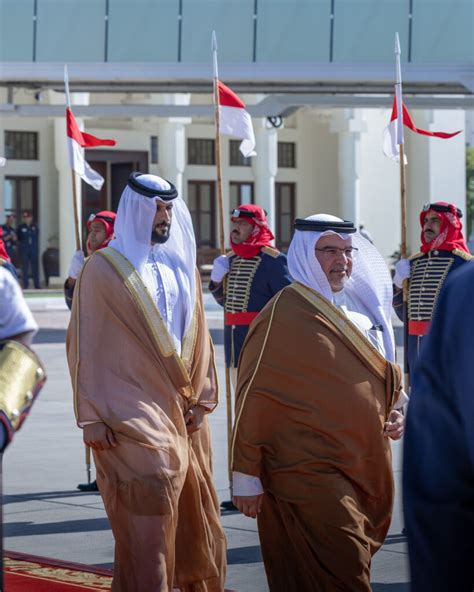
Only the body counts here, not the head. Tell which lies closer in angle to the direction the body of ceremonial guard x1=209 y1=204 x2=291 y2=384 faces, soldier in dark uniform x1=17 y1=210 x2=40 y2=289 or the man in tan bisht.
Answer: the man in tan bisht

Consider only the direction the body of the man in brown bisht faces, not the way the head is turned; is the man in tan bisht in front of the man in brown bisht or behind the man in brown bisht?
behind

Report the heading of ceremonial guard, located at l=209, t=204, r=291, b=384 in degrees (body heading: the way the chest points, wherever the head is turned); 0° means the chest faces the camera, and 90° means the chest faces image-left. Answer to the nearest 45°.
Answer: approximately 45°

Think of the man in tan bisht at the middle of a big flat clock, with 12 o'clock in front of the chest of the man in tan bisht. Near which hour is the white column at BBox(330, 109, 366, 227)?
The white column is roughly at 8 o'clock from the man in tan bisht.

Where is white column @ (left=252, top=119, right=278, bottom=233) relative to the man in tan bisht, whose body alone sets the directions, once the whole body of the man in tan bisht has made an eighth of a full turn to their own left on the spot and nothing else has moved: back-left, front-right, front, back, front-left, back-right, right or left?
left

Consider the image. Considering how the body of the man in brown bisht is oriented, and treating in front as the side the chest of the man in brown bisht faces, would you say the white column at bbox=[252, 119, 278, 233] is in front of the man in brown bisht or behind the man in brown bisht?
behind

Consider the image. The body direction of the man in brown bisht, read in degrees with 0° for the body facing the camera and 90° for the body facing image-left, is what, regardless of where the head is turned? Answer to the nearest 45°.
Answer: approximately 315°

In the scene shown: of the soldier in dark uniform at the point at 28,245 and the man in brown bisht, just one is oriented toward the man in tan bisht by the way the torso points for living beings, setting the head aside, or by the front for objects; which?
the soldier in dark uniform

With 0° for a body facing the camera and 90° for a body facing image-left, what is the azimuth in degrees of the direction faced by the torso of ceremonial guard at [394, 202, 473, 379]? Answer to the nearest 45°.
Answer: approximately 45°

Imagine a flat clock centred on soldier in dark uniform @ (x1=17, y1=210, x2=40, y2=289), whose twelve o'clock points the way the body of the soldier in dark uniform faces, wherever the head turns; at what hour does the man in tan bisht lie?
The man in tan bisht is roughly at 12 o'clock from the soldier in dark uniform.
